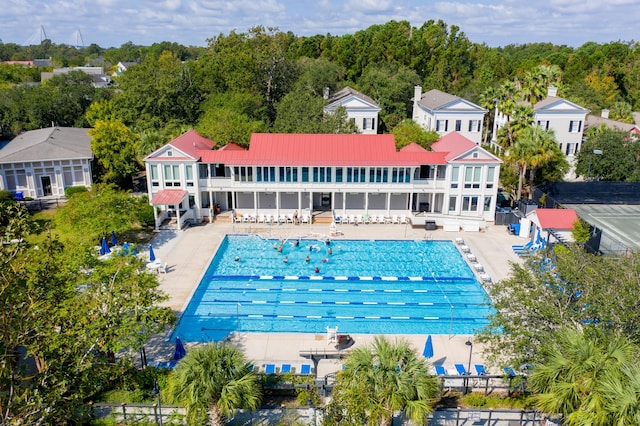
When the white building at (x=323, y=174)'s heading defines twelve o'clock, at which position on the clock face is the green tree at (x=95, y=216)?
The green tree is roughly at 2 o'clock from the white building.

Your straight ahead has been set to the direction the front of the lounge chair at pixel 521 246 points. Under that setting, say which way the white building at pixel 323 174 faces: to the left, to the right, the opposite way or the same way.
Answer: to the left

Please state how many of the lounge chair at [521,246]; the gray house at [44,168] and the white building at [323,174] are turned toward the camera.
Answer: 2

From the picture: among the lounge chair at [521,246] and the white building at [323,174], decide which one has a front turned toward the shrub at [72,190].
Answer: the lounge chair

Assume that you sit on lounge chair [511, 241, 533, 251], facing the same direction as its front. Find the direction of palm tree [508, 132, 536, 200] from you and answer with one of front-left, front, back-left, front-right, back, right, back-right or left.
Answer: right

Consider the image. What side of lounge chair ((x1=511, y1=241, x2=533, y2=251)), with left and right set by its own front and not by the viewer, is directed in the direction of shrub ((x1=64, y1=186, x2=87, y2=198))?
front

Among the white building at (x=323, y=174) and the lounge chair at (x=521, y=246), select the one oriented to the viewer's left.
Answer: the lounge chair

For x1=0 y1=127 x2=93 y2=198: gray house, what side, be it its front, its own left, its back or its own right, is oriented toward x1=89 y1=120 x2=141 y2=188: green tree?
left

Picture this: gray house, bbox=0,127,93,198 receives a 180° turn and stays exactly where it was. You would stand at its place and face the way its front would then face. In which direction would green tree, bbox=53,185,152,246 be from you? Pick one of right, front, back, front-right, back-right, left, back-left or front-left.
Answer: back

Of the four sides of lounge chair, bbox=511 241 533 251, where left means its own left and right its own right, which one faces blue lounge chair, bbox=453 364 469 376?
left

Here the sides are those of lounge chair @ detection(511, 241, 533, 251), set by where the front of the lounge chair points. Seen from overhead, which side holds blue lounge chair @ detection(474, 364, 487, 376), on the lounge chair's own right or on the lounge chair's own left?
on the lounge chair's own left

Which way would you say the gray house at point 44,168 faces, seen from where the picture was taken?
facing the viewer

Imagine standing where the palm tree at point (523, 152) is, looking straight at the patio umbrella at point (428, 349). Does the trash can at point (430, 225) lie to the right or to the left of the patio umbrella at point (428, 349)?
right

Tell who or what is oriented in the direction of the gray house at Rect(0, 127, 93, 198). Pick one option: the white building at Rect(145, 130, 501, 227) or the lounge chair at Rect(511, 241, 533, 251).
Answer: the lounge chair

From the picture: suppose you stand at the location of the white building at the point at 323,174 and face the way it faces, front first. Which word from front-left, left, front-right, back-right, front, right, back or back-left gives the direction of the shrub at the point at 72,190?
right

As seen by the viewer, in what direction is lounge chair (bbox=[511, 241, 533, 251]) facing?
to the viewer's left

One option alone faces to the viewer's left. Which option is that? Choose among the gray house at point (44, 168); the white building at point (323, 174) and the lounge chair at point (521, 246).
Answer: the lounge chair

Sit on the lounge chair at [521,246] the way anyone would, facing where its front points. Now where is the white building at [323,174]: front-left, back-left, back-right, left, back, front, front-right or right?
front

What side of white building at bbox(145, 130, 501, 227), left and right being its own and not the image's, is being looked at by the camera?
front
